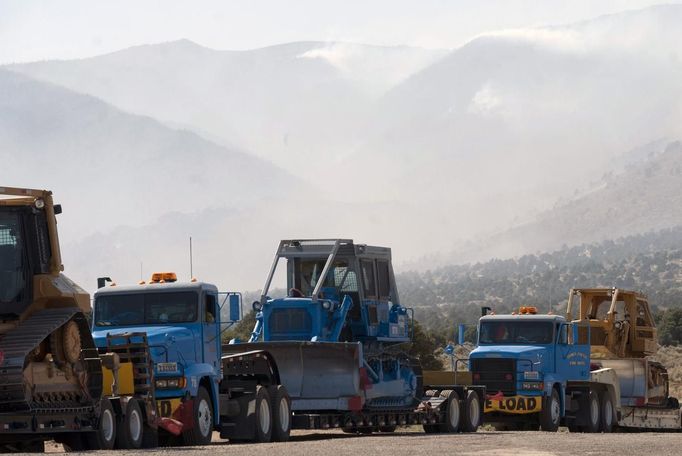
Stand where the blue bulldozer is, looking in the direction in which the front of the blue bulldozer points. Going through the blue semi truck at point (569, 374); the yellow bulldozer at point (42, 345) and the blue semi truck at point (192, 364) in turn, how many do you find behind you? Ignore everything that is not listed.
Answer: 1

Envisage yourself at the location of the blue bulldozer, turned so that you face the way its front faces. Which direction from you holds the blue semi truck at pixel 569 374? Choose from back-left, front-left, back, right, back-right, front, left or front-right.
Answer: back

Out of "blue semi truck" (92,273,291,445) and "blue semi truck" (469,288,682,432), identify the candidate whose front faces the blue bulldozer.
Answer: "blue semi truck" (469,288,682,432)

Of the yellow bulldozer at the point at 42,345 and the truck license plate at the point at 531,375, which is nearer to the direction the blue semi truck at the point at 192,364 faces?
the yellow bulldozer

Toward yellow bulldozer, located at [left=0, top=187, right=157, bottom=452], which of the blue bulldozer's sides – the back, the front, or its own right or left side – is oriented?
front

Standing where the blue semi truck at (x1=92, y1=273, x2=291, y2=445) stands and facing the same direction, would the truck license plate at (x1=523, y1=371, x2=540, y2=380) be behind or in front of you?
behind

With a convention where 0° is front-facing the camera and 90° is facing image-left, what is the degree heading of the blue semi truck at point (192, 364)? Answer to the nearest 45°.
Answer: approximately 45°

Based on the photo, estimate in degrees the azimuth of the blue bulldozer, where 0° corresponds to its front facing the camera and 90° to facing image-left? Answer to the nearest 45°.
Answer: approximately 45°

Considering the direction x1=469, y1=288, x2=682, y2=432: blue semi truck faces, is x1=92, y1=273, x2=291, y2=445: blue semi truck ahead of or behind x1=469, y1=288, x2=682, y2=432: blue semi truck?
ahead

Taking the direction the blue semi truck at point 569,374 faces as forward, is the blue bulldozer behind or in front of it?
in front
